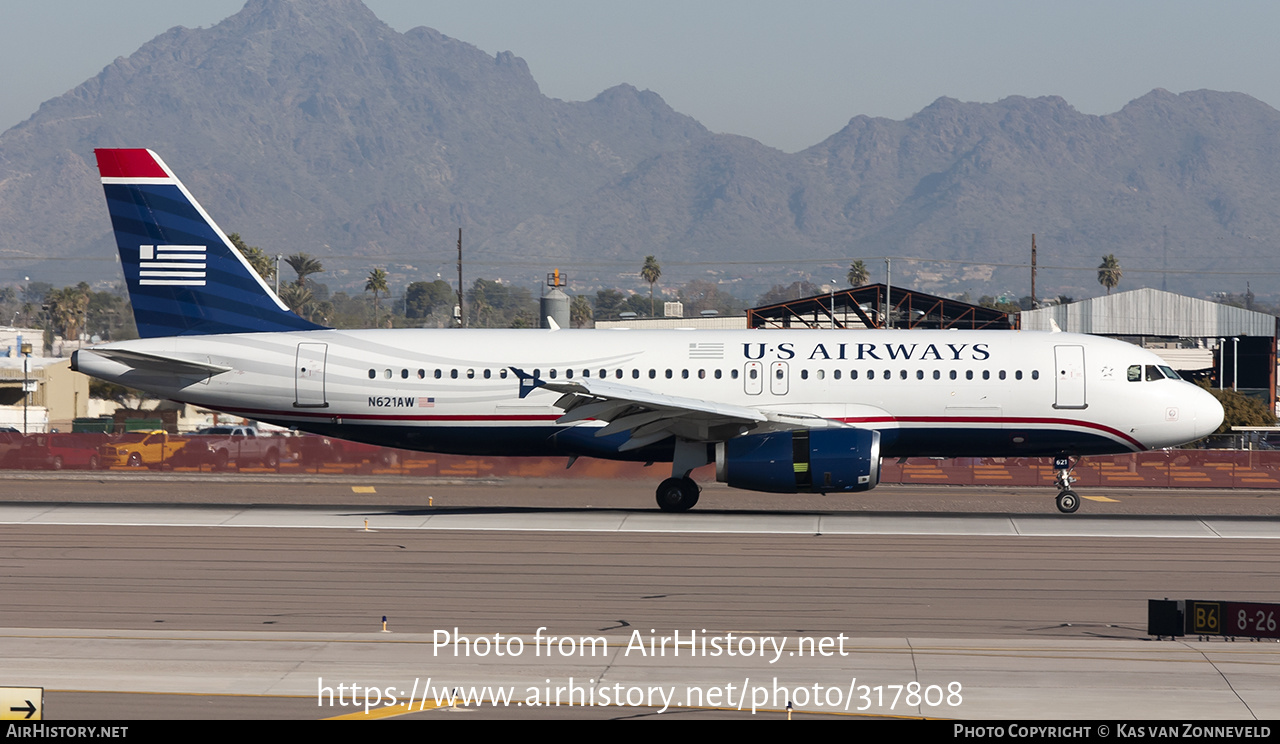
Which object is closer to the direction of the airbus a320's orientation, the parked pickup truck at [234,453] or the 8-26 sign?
the 8-26 sign

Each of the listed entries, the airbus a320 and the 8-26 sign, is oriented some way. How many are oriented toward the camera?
1

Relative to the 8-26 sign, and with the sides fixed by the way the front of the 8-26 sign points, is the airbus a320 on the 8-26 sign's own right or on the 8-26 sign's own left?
on the 8-26 sign's own right

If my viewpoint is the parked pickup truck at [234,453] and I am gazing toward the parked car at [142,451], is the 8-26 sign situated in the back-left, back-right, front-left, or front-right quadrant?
back-left

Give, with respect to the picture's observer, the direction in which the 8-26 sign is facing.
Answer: facing the viewer

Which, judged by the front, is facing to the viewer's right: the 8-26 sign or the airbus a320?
the airbus a320

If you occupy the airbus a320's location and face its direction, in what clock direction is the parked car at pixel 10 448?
The parked car is roughly at 7 o'clock from the airbus a320.

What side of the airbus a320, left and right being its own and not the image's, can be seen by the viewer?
right
